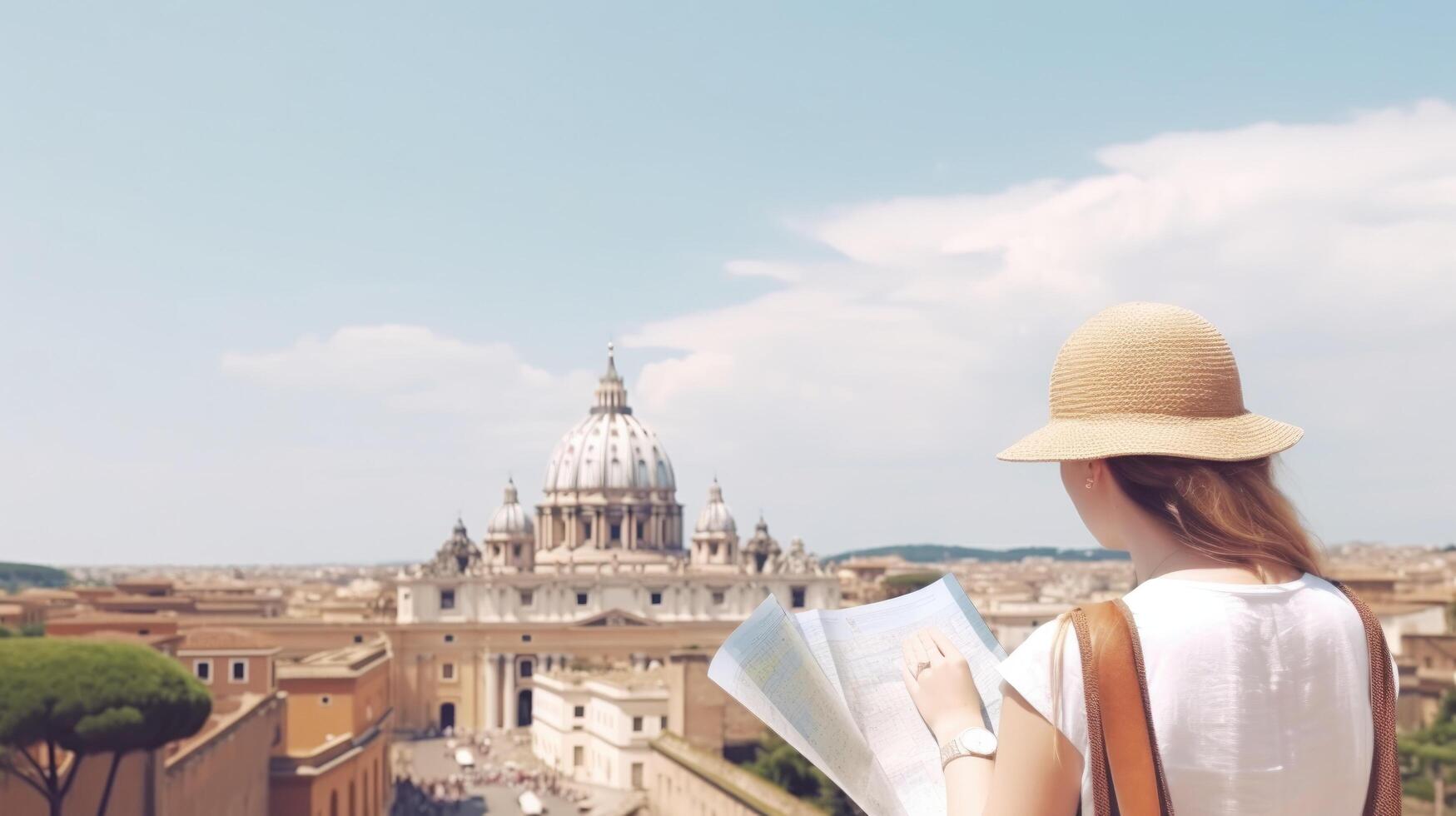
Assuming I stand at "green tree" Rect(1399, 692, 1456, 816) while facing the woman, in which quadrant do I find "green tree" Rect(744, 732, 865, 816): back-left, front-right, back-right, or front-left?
front-right

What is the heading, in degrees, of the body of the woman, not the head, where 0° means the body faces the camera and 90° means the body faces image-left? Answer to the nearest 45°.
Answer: approximately 135°

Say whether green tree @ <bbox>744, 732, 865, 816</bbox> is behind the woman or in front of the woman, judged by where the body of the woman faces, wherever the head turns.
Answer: in front

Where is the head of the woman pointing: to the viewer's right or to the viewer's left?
to the viewer's left

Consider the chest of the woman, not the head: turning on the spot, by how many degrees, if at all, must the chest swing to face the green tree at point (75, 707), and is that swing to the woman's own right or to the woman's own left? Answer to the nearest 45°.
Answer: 0° — they already face it

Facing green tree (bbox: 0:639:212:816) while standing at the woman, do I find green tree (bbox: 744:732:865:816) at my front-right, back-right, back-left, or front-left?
front-right

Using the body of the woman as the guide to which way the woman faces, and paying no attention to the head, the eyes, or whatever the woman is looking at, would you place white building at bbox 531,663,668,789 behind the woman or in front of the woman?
in front

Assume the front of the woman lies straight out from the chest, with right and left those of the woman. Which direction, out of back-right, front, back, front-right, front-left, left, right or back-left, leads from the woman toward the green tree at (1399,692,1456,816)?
front-right
